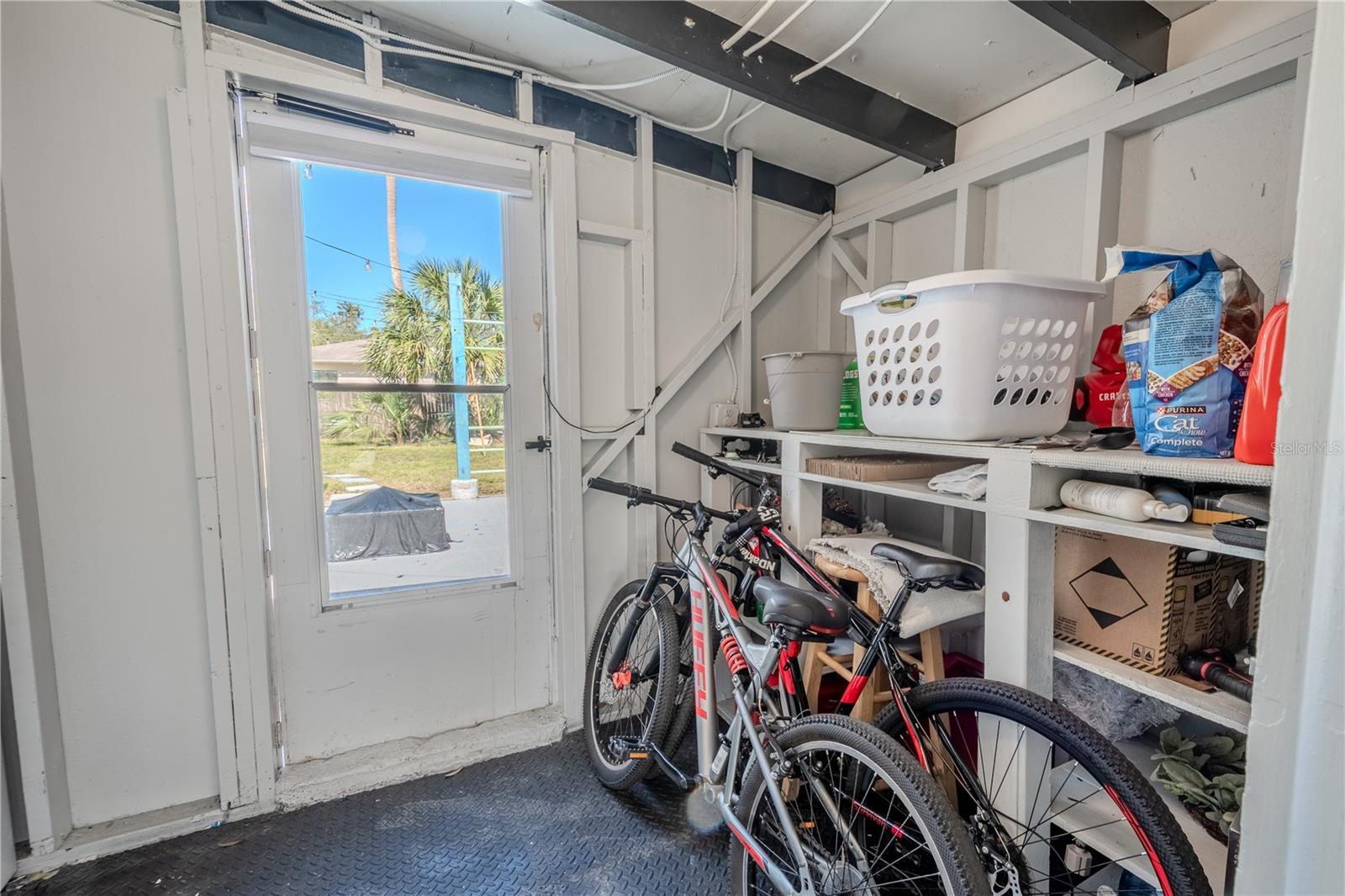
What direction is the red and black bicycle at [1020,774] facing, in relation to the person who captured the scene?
facing away from the viewer and to the left of the viewer

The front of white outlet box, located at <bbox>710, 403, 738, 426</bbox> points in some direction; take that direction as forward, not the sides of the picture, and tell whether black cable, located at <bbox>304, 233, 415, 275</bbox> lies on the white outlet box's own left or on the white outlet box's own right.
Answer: on the white outlet box's own right

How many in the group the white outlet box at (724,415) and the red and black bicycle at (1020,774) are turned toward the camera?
1

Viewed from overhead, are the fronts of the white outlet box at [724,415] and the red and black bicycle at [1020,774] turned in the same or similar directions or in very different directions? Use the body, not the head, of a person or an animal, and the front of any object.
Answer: very different directions
